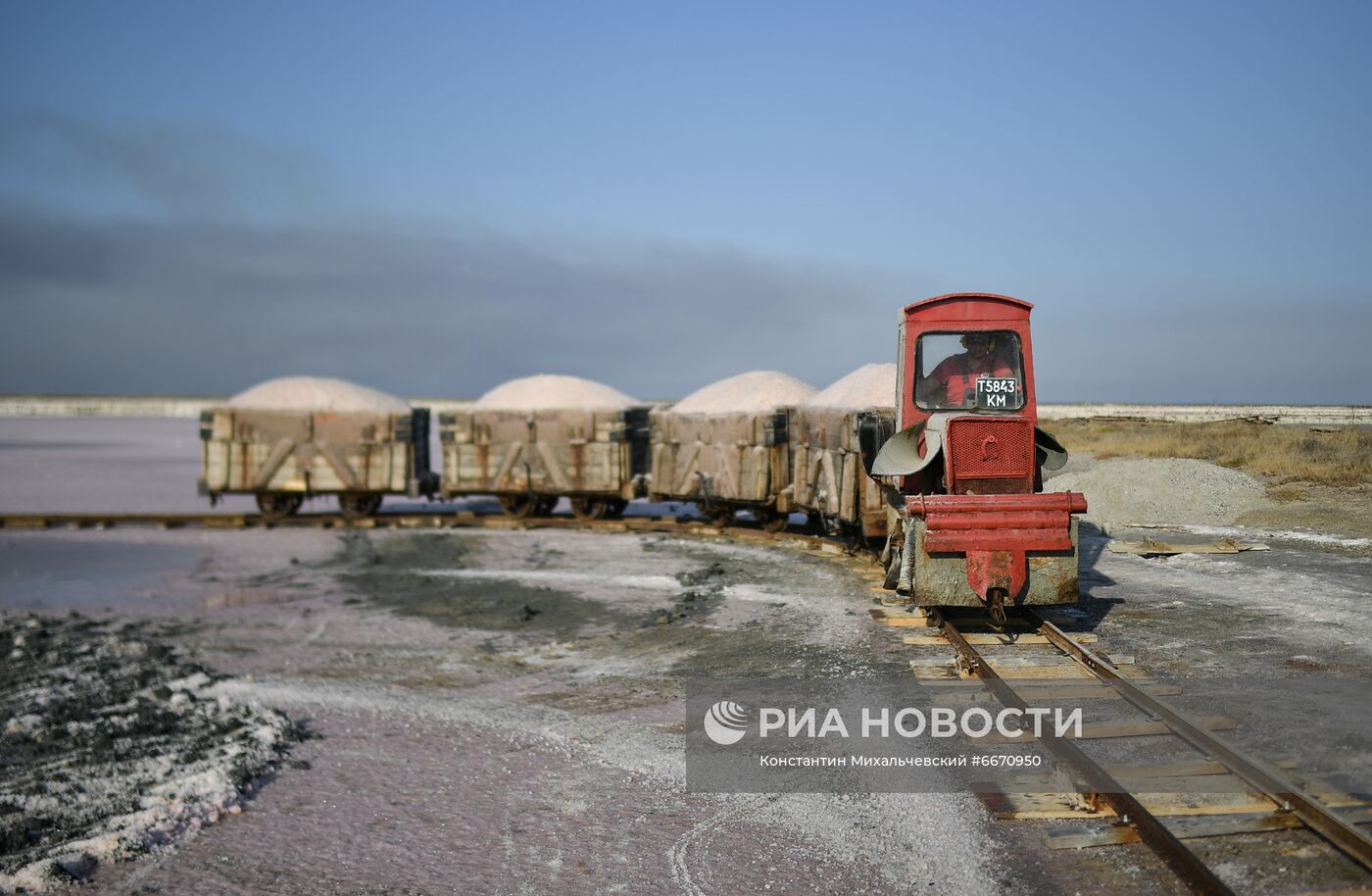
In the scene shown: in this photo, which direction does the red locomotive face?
toward the camera

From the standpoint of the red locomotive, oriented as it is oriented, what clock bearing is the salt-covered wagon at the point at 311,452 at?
The salt-covered wagon is roughly at 4 o'clock from the red locomotive.

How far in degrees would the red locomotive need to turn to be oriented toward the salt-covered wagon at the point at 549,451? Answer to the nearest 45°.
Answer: approximately 135° to its right

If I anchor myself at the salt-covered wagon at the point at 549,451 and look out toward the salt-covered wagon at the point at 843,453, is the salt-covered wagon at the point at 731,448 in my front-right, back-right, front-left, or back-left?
front-left

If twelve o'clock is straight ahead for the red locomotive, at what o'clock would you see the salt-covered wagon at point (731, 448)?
The salt-covered wagon is roughly at 5 o'clock from the red locomotive.

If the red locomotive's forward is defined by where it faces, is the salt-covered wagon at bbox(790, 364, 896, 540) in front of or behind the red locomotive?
behind

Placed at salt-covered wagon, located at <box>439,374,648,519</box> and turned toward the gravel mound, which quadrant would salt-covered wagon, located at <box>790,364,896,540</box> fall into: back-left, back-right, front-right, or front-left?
front-right

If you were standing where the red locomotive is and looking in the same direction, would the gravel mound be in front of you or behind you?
behind
